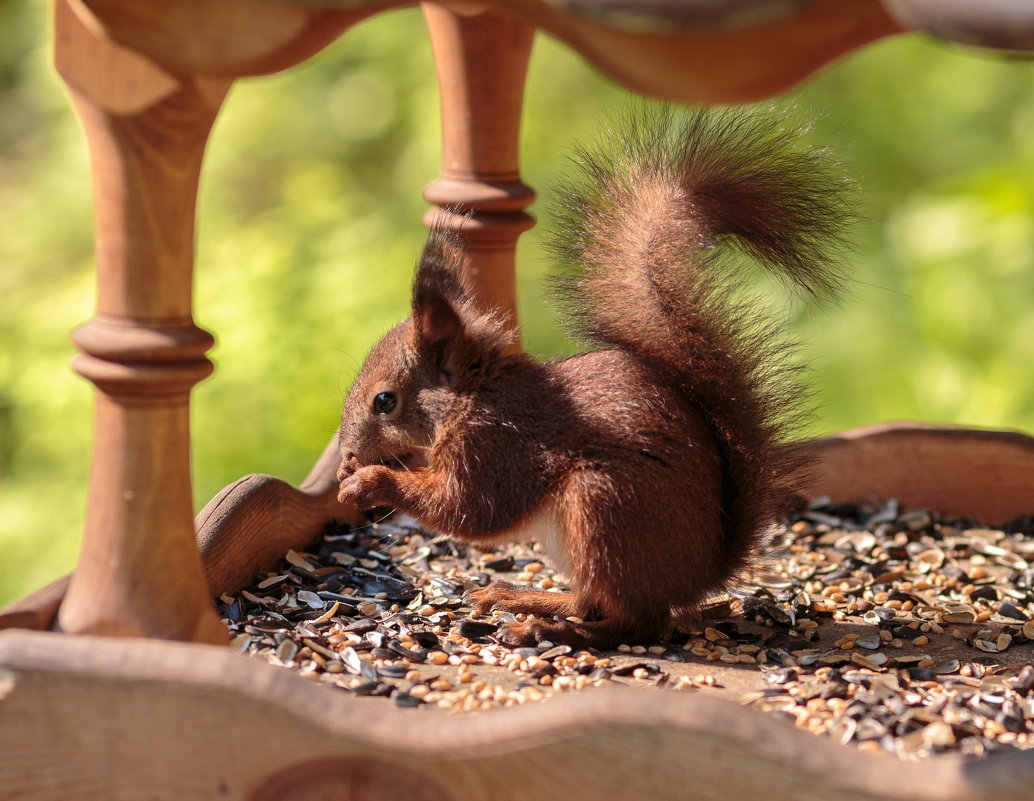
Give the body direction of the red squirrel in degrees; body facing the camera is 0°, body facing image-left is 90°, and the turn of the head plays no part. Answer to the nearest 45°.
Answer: approximately 90°
